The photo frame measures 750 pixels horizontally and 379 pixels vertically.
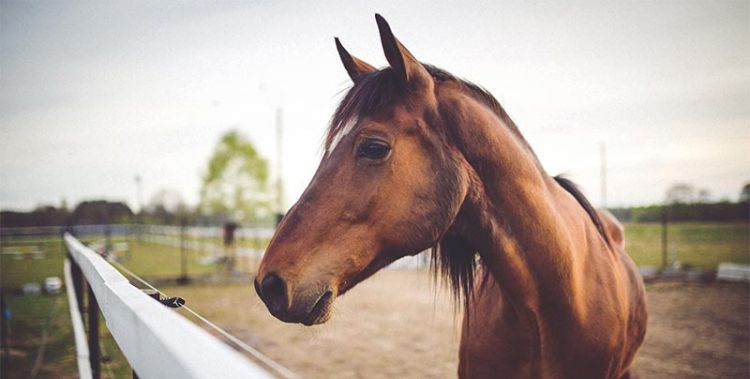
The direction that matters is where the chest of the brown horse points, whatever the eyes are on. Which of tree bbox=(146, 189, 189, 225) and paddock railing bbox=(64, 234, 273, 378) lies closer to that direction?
the paddock railing

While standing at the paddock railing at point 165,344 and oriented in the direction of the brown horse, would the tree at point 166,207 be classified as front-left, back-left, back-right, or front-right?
front-left

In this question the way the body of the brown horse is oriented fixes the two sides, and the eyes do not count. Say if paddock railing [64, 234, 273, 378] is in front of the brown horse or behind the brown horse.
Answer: in front

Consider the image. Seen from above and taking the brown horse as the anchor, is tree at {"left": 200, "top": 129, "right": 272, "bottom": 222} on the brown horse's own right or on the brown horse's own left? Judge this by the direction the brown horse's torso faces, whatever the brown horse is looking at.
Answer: on the brown horse's own right

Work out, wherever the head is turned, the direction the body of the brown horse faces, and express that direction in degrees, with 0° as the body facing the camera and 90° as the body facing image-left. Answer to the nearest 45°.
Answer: approximately 45°

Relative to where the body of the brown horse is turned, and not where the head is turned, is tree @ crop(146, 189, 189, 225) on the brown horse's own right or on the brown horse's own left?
on the brown horse's own right

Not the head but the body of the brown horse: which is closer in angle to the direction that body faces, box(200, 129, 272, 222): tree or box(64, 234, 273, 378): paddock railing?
the paddock railing
